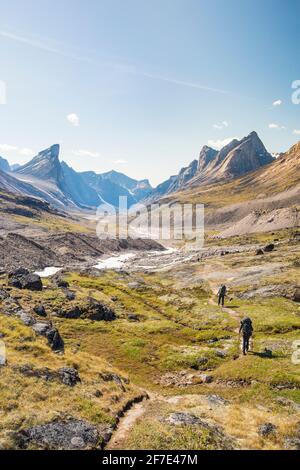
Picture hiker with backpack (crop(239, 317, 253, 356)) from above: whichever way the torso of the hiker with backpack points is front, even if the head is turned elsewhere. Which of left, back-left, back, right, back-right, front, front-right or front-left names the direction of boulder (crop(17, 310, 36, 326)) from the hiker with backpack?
left

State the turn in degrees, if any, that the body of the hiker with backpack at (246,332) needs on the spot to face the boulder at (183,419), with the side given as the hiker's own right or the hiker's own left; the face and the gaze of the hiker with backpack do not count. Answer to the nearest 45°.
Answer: approximately 180°

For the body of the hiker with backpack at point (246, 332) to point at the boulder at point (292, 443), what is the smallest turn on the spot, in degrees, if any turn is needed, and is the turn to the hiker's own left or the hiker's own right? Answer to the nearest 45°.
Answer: approximately 180°

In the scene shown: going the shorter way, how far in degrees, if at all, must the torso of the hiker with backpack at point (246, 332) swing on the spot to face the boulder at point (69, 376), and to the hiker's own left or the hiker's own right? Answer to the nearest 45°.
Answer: approximately 135° to the hiker's own left

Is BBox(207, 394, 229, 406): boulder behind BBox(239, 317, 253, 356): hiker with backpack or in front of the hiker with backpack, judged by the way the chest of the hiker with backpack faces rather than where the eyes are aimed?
behind

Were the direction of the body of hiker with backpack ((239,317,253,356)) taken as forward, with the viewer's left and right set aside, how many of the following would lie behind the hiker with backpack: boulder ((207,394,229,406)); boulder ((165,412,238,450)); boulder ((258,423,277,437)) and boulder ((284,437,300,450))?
4

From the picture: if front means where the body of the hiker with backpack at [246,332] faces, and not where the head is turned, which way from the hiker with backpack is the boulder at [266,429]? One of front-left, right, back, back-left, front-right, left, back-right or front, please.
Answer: back

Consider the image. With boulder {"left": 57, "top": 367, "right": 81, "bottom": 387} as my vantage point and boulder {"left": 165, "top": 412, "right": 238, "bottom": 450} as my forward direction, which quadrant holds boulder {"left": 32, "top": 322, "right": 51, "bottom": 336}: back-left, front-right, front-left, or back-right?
back-left

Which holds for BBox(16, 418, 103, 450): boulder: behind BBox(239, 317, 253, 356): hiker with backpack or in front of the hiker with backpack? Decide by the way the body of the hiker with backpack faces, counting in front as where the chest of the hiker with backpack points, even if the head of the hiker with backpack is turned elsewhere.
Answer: behind

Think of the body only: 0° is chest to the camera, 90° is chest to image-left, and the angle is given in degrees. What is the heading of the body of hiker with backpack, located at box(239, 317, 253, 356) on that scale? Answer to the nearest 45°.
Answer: approximately 180°
